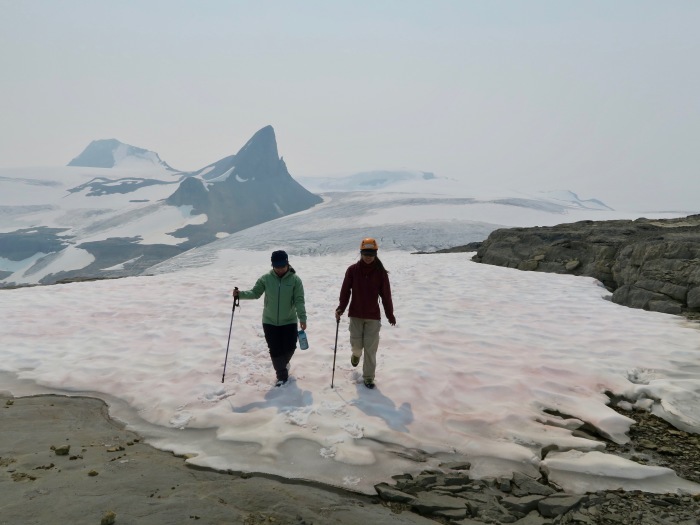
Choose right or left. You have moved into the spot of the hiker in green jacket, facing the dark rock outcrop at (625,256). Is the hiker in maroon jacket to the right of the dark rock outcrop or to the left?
right

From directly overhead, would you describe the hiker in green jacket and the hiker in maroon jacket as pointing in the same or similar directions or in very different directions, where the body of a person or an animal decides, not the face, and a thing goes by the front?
same or similar directions

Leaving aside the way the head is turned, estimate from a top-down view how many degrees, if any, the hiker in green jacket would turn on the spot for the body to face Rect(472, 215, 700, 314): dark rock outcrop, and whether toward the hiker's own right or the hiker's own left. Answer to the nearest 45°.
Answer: approximately 135° to the hiker's own left

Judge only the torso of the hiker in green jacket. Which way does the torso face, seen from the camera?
toward the camera

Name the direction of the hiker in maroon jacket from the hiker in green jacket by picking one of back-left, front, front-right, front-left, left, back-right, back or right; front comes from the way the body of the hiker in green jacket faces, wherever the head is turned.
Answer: left

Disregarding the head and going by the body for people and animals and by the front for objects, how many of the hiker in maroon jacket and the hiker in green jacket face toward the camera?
2

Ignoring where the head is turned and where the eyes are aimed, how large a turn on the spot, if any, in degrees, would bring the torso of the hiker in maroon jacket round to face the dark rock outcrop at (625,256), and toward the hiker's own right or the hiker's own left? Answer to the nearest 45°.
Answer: approximately 135° to the hiker's own left

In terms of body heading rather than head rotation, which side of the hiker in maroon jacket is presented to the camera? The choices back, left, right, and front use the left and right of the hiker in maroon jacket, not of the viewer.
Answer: front

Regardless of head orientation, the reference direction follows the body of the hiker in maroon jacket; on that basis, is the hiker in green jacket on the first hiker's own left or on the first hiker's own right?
on the first hiker's own right
